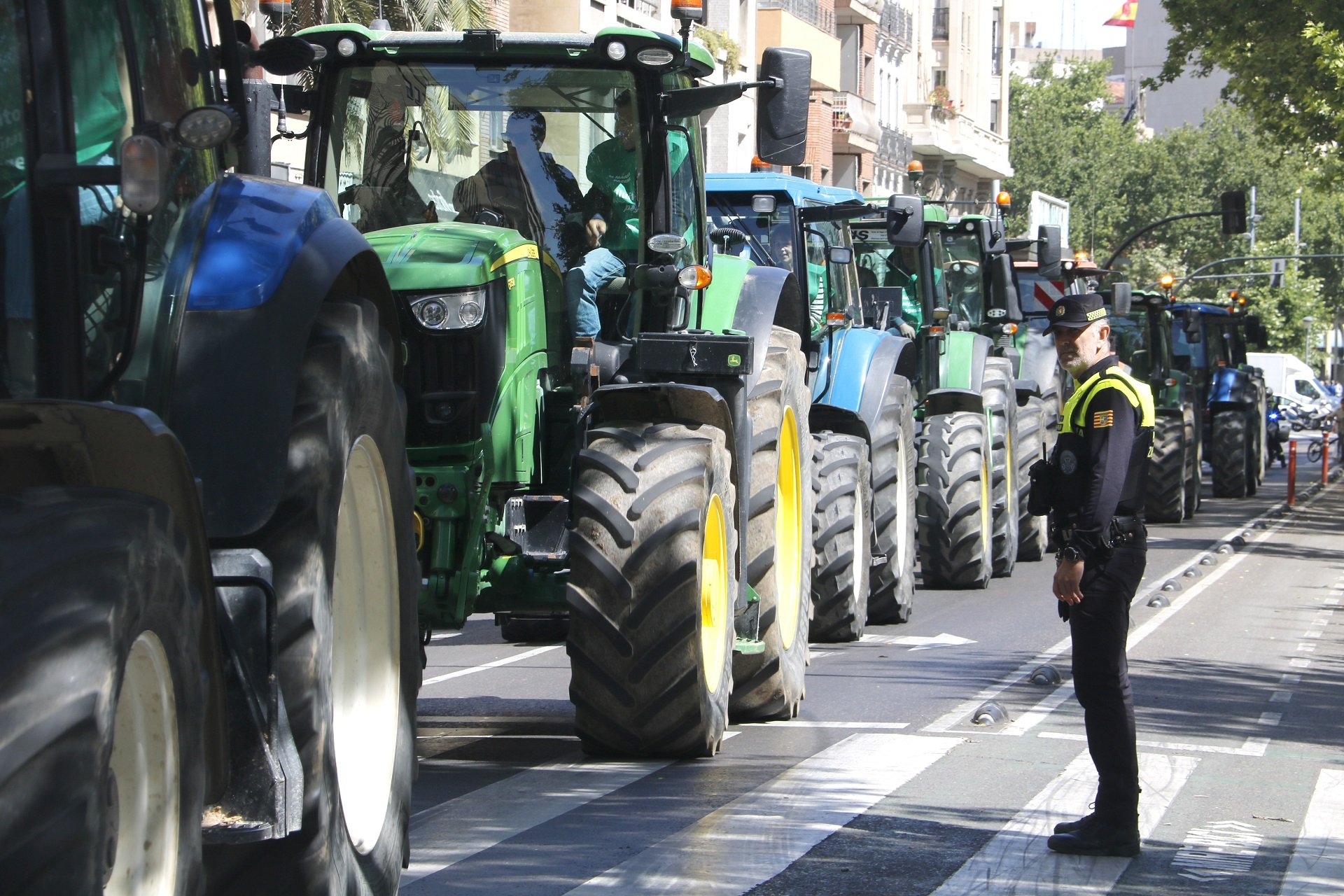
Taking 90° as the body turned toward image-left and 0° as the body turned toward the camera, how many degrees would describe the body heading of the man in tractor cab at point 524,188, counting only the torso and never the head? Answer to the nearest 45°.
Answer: approximately 45°

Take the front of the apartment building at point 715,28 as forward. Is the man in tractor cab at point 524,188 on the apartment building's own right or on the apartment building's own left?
on the apartment building's own right

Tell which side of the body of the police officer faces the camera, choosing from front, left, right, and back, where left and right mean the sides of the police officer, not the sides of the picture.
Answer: left

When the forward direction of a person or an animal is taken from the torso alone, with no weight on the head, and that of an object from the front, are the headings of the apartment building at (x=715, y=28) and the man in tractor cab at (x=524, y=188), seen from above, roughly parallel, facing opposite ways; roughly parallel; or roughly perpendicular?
roughly perpendicular

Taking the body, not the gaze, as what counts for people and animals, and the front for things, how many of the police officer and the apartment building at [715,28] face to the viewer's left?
1

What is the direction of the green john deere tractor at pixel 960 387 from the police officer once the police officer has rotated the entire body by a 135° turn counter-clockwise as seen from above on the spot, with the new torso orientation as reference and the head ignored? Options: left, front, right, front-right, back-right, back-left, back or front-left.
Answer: back-left

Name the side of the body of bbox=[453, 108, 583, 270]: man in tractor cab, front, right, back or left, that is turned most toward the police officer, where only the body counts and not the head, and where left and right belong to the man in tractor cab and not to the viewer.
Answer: left

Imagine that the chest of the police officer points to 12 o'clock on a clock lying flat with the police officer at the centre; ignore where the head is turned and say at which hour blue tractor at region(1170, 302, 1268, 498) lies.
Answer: The blue tractor is roughly at 3 o'clock from the police officer.

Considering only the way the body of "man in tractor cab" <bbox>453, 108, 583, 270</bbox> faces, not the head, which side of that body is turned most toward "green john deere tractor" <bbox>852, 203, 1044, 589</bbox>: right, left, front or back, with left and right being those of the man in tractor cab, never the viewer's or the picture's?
back
